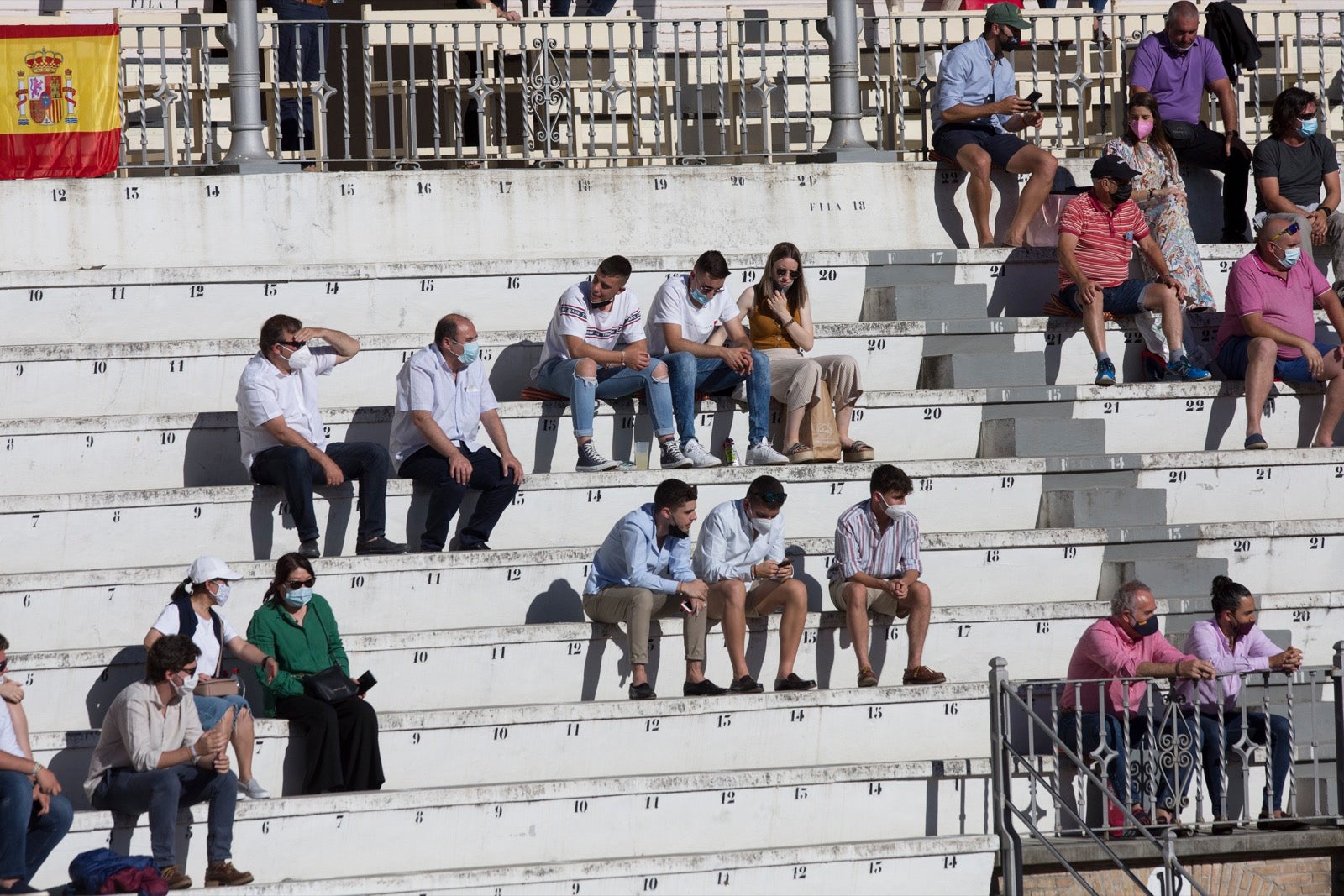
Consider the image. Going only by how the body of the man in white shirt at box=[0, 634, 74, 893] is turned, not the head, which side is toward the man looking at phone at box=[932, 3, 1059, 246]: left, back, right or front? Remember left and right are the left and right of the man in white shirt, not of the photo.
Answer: left

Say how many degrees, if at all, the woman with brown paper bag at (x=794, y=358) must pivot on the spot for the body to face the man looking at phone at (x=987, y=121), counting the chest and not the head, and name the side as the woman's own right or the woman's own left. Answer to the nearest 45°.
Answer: approximately 90° to the woman's own left

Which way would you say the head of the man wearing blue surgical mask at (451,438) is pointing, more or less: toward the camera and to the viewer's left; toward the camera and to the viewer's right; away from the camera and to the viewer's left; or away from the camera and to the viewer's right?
toward the camera and to the viewer's right

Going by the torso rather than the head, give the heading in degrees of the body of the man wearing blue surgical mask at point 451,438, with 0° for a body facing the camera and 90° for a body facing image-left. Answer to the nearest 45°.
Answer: approximately 315°

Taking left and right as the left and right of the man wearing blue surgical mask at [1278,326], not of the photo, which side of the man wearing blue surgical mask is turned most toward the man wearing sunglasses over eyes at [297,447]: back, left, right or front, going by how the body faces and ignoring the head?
right

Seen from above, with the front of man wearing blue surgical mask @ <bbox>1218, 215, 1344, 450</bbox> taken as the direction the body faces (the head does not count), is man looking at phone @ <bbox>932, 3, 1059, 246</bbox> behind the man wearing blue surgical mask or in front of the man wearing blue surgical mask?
behind

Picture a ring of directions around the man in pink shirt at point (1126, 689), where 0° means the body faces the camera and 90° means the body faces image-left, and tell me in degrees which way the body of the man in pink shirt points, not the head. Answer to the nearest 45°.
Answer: approximately 315°

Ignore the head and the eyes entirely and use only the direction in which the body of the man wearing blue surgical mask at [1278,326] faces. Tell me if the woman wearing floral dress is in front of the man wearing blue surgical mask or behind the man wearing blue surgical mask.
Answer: behind

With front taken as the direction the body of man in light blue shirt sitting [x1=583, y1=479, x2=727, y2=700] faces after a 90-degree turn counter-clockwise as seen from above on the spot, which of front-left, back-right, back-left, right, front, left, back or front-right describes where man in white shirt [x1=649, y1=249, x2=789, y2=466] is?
front-left

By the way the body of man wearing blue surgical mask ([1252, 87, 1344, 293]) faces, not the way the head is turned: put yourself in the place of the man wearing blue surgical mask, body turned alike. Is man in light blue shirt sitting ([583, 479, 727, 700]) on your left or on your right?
on your right
